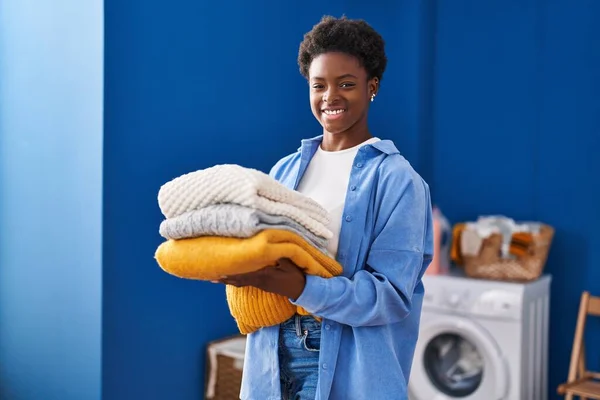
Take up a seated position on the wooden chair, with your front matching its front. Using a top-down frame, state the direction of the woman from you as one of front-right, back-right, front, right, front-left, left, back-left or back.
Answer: front-left

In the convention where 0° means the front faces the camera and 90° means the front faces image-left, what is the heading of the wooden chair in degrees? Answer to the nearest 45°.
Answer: approximately 45°

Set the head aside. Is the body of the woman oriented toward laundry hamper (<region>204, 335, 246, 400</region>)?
no

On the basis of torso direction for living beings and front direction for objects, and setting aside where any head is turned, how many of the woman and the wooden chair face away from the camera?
0

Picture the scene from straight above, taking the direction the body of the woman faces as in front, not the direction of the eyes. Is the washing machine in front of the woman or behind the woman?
behind

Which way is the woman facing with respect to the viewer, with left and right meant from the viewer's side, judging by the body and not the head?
facing the viewer and to the left of the viewer

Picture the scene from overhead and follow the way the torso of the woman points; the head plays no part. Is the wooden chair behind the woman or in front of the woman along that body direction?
behind

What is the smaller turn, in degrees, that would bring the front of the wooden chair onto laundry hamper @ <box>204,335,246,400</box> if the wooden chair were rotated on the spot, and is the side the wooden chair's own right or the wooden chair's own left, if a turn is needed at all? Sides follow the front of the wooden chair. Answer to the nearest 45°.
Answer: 0° — it already faces it
